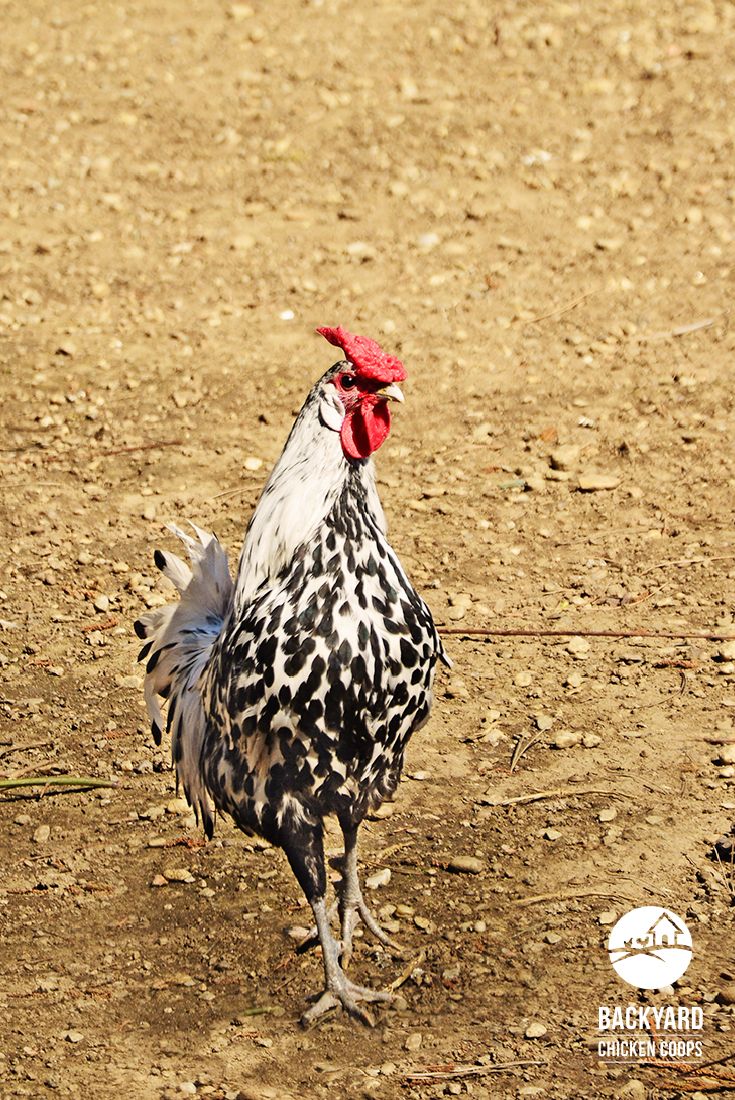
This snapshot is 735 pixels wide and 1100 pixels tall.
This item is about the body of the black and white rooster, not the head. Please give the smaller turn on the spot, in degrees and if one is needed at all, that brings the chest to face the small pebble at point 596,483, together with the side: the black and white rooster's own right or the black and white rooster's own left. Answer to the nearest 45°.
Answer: approximately 90° to the black and white rooster's own left

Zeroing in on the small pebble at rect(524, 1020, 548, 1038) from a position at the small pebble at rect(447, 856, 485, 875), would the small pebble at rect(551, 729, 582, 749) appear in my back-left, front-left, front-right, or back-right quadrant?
back-left

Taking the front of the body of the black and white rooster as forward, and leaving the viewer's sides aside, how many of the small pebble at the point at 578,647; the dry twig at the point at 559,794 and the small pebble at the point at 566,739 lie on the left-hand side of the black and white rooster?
3

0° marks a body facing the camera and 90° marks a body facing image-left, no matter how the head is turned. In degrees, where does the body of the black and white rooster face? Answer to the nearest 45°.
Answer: approximately 315°

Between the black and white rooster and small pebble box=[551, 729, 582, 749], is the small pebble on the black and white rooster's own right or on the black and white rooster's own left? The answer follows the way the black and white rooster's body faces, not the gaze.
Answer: on the black and white rooster's own left

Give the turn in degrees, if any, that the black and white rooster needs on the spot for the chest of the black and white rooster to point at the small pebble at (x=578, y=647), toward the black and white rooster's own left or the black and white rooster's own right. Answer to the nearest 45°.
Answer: approximately 90° to the black and white rooster's own left

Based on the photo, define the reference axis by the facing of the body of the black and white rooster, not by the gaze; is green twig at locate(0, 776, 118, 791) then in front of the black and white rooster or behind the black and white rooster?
behind
